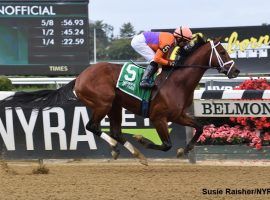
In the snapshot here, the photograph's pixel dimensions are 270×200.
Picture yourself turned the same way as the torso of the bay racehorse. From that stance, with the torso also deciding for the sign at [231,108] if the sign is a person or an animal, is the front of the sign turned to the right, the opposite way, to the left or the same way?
to the right

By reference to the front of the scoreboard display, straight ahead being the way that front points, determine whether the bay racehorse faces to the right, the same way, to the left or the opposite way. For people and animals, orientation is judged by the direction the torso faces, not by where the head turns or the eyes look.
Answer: to the left

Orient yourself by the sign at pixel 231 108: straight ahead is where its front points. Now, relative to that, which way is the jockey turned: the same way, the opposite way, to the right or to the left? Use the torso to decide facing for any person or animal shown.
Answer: to the left

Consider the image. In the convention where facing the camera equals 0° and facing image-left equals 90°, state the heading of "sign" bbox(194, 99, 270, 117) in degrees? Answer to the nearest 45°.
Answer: approximately 0°

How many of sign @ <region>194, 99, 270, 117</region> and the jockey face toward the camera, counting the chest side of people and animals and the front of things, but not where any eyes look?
1

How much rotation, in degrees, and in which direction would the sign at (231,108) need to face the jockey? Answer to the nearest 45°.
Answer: approximately 45° to its right

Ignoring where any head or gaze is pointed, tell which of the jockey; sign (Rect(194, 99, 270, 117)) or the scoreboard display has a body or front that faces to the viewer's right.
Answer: the jockey

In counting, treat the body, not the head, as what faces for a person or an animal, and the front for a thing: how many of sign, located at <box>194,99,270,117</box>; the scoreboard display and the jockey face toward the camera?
2

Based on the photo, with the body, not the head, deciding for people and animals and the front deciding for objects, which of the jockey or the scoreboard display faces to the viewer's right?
the jockey

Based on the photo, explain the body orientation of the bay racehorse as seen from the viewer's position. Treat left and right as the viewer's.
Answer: facing to the right of the viewer

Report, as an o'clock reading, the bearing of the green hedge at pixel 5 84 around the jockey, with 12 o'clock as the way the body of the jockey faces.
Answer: The green hedge is roughly at 8 o'clock from the jockey.

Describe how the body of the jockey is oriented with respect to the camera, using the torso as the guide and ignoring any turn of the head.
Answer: to the viewer's right

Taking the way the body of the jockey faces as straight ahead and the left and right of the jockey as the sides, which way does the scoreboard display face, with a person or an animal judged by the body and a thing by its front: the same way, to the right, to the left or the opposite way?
to the right

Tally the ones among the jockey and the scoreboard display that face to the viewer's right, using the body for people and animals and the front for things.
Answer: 1
